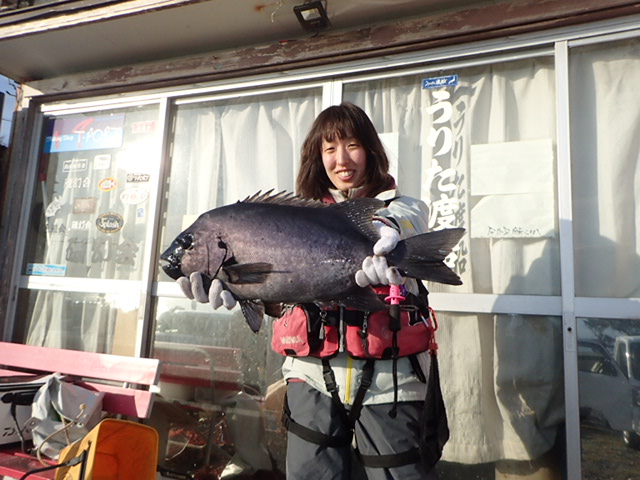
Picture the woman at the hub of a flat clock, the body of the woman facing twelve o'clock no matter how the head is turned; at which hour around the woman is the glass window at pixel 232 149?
The glass window is roughly at 5 o'clock from the woman.

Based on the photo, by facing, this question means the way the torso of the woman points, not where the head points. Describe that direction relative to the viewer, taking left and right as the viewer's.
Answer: facing the viewer

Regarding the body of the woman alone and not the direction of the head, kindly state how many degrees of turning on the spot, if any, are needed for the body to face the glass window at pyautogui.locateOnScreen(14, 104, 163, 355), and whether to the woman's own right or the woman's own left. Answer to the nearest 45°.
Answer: approximately 135° to the woman's own right

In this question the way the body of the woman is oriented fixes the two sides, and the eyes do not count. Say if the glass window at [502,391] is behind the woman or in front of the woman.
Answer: behind

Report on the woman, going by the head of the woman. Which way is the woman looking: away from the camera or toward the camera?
toward the camera

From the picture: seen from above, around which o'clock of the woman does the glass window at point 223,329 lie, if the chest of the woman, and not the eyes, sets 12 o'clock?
The glass window is roughly at 5 o'clock from the woman.
